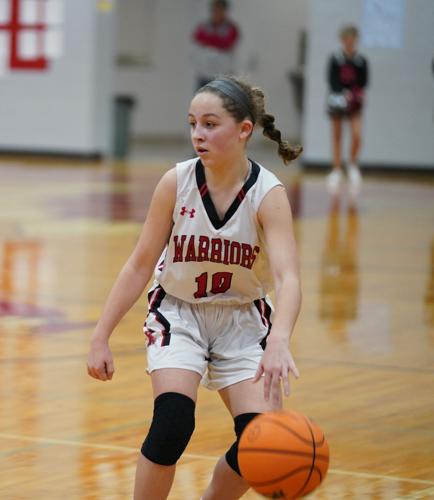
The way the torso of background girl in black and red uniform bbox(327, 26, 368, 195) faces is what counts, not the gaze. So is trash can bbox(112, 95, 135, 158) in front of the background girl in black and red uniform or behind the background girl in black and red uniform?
behind

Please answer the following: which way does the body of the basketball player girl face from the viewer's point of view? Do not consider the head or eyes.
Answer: toward the camera

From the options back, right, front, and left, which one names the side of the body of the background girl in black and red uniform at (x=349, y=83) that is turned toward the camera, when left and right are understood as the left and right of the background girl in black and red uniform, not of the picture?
front

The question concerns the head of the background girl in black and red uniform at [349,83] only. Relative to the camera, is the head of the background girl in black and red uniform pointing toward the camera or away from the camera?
toward the camera

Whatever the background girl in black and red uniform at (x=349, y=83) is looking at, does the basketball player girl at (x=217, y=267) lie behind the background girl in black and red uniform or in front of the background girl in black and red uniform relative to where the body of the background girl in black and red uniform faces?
in front

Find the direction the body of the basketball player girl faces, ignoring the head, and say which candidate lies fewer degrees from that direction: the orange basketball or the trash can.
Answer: the orange basketball

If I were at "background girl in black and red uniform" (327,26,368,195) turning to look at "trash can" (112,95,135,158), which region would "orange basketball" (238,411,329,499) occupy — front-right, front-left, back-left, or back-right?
back-left

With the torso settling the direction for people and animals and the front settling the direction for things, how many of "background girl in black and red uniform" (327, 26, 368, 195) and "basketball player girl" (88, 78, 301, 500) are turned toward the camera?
2

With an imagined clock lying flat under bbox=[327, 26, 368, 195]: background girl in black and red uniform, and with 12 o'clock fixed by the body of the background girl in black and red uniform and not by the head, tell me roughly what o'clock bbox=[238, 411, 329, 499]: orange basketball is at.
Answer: The orange basketball is roughly at 12 o'clock from the background girl in black and red uniform.

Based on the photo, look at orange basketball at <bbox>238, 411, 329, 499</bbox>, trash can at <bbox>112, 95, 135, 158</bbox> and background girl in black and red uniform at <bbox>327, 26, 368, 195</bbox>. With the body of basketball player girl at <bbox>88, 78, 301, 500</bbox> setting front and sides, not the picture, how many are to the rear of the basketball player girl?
2

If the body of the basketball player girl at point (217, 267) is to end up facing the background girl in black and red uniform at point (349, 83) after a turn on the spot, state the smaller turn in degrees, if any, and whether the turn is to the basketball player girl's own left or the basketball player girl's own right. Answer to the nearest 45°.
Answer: approximately 180°

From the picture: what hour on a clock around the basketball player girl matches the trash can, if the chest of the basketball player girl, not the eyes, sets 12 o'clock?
The trash can is roughly at 6 o'clock from the basketball player girl.

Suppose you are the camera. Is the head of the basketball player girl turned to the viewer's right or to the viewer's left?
to the viewer's left
